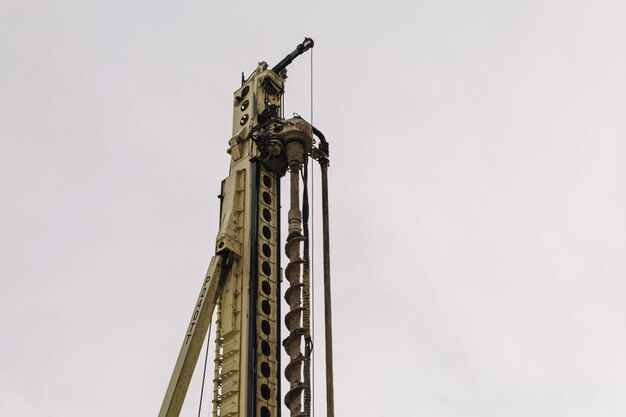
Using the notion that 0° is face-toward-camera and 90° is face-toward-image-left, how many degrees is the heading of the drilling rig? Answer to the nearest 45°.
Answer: approximately 315°
